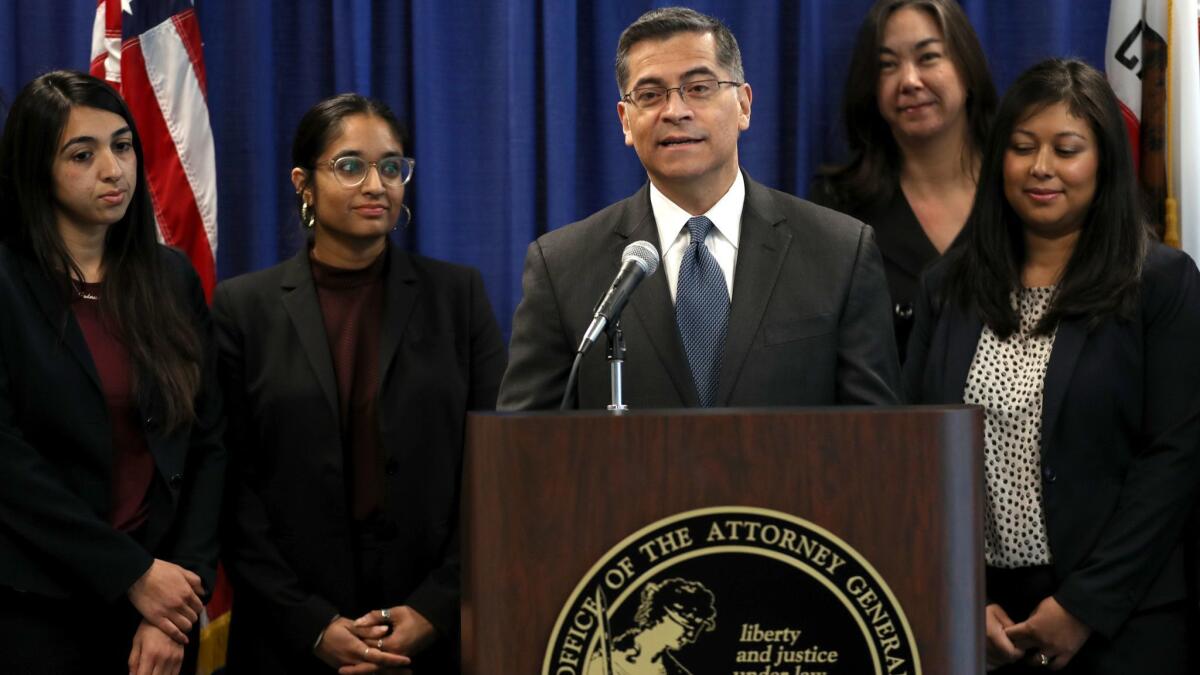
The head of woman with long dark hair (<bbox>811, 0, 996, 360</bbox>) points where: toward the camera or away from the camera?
toward the camera

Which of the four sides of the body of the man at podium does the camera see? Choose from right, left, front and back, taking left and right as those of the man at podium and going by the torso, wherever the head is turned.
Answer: front

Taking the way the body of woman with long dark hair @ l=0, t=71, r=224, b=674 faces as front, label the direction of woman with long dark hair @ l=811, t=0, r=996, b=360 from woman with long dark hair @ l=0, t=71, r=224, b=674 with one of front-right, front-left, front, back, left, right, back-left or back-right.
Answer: front-left

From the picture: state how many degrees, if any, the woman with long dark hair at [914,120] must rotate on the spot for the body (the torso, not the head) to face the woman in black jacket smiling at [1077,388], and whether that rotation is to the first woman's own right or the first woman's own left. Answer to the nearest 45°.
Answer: approximately 45° to the first woman's own left

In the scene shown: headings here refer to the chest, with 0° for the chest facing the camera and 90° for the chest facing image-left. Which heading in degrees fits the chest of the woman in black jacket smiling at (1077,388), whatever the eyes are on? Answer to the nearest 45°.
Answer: approximately 45°

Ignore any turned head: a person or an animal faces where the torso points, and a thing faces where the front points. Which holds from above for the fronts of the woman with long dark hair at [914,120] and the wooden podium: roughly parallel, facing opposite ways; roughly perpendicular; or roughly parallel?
roughly parallel

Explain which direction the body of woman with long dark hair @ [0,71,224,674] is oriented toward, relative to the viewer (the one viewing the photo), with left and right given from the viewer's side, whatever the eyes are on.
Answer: facing the viewer and to the right of the viewer

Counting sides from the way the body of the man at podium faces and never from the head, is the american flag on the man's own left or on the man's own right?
on the man's own right

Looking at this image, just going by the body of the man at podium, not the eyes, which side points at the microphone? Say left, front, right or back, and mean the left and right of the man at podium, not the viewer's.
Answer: front

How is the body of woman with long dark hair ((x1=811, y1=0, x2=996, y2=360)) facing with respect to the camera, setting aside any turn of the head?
toward the camera

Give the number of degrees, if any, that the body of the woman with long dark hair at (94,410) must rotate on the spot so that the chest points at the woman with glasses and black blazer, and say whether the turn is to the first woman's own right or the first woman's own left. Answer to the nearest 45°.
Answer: approximately 45° to the first woman's own left

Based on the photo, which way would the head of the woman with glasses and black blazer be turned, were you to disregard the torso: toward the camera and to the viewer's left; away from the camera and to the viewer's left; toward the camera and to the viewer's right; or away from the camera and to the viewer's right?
toward the camera and to the viewer's right
